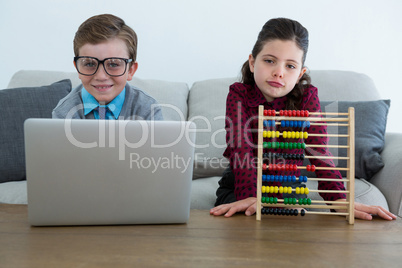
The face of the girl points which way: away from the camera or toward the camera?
toward the camera

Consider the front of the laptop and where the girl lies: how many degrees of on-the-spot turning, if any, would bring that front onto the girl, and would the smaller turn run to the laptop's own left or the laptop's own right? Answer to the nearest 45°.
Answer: approximately 45° to the laptop's own right

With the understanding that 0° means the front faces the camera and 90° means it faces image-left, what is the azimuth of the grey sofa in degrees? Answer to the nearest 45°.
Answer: approximately 0°

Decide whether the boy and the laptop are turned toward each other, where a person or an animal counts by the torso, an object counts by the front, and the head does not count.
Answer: yes

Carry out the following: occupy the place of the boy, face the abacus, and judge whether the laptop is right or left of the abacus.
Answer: right

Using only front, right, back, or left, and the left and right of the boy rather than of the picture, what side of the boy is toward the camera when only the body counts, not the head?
front

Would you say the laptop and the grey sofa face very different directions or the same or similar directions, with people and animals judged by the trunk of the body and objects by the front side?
very different directions

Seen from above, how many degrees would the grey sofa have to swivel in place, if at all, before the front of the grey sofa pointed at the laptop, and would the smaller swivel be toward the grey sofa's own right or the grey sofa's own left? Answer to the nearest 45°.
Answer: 0° — it already faces it

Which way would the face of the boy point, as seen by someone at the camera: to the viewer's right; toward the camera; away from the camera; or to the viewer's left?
toward the camera

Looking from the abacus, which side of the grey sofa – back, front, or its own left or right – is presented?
front

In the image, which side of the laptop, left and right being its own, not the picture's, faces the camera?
back

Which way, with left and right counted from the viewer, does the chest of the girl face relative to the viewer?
facing the viewer
